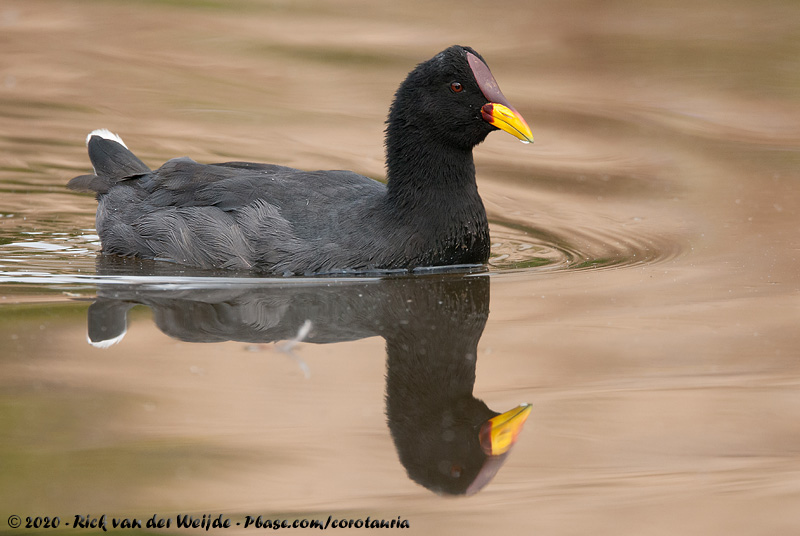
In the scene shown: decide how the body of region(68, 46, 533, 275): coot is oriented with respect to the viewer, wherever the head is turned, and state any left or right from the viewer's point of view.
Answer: facing to the right of the viewer
